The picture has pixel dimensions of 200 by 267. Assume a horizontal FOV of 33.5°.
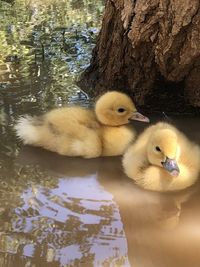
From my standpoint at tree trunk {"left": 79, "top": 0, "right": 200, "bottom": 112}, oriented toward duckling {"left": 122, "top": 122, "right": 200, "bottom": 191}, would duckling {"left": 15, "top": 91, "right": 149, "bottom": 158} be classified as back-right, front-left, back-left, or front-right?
front-right

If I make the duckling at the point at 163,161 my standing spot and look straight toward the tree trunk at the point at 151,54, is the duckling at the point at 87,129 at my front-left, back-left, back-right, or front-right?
front-left

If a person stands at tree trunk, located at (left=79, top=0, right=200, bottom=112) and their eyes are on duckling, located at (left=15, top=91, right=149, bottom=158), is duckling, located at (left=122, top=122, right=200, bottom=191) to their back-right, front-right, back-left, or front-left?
front-left

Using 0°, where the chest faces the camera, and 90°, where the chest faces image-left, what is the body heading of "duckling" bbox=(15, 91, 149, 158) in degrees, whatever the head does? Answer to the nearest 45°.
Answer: approximately 270°

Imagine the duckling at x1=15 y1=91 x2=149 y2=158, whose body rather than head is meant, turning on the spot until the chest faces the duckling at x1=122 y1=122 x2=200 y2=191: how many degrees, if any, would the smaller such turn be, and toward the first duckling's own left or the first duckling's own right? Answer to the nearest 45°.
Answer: approximately 45° to the first duckling's own right

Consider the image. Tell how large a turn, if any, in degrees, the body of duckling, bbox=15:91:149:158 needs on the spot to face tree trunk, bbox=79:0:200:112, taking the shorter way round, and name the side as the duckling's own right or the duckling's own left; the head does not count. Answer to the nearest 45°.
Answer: approximately 45° to the duckling's own left
